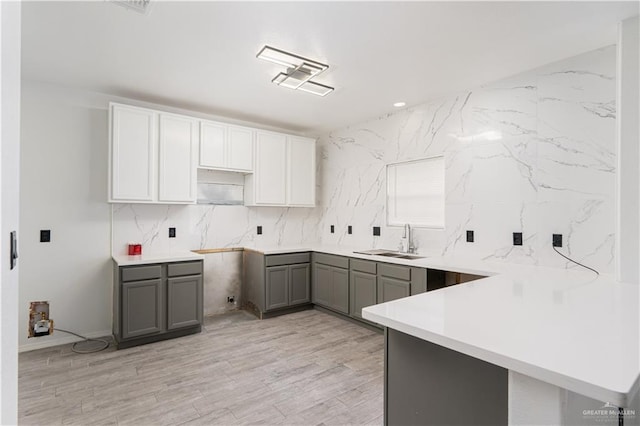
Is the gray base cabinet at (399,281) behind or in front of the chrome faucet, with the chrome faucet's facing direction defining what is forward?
in front

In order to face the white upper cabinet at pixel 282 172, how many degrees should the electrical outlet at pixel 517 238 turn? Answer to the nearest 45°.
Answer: approximately 90° to its right

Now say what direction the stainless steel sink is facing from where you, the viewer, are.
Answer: facing the viewer and to the left of the viewer

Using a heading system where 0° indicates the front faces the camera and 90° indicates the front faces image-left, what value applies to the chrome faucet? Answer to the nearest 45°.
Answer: approximately 45°

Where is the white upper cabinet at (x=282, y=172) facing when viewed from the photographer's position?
facing the viewer and to the right of the viewer

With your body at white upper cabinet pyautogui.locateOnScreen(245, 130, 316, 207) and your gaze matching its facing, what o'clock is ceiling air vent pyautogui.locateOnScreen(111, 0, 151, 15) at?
The ceiling air vent is roughly at 2 o'clock from the white upper cabinet.

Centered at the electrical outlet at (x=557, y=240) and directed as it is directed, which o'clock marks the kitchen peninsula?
The kitchen peninsula is roughly at 12 o'clock from the electrical outlet.

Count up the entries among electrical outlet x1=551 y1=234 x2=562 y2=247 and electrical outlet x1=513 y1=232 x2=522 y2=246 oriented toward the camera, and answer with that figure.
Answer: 2

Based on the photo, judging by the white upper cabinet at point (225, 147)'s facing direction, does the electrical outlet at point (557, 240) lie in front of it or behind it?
in front

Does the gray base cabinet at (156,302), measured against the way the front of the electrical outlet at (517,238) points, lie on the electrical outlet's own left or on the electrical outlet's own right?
on the electrical outlet's own right

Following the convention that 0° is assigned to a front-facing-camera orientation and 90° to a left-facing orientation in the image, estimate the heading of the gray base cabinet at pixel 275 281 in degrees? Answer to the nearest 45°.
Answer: approximately 315°
